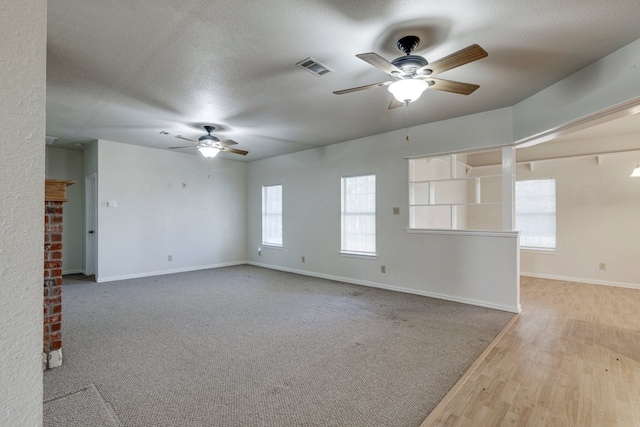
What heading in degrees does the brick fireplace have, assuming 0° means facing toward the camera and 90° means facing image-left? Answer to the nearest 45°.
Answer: approximately 270°

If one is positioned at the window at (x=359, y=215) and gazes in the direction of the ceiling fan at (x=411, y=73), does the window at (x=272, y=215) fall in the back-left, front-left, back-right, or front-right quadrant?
back-right

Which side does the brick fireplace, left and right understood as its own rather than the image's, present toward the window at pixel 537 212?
front

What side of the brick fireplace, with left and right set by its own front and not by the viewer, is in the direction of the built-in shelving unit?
front

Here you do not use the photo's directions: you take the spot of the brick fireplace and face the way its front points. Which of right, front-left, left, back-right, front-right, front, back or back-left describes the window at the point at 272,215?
front-left

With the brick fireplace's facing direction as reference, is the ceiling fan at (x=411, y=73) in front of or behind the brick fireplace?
in front

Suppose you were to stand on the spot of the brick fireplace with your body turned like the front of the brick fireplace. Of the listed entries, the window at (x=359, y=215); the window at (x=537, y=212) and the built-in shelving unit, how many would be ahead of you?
3

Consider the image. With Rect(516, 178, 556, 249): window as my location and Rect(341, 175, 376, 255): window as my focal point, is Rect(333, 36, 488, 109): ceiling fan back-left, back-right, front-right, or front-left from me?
front-left
